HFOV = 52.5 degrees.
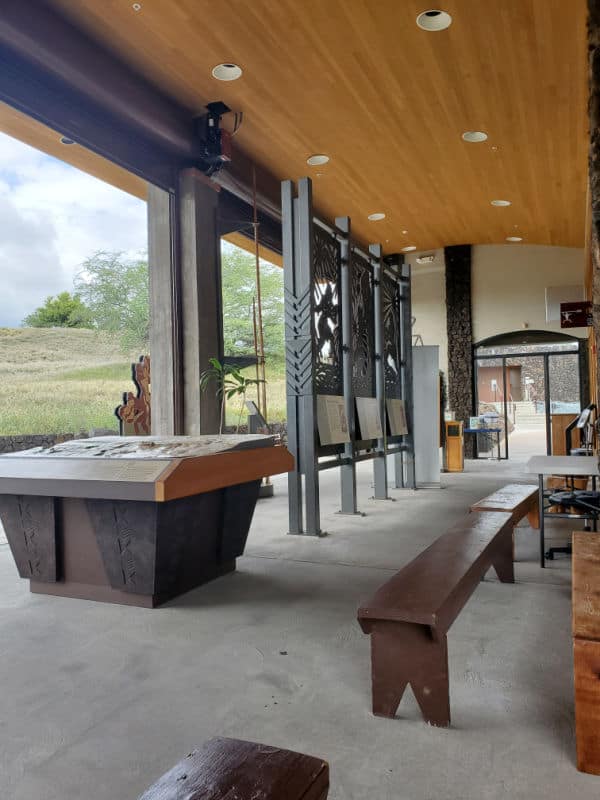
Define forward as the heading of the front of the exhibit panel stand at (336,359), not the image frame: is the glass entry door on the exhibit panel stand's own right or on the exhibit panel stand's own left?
on the exhibit panel stand's own left

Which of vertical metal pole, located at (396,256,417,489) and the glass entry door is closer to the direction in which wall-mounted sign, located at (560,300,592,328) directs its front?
the vertical metal pole

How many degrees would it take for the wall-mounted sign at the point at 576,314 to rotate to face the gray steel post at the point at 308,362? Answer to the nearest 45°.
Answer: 0° — it already faces it

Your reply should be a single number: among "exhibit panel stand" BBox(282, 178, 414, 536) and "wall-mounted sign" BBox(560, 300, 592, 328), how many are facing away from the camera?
0

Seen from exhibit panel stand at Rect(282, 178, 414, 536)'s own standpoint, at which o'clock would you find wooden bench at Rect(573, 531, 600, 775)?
The wooden bench is roughly at 1 o'clock from the exhibit panel stand.

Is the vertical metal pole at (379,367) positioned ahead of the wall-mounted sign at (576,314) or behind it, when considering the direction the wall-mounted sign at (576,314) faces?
ahead

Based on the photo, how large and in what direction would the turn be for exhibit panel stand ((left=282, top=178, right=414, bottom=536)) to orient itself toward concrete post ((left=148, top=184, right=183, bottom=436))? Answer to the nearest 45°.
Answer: approximately 180°

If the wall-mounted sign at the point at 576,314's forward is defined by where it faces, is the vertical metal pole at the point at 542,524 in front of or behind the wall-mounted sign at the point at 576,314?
in front

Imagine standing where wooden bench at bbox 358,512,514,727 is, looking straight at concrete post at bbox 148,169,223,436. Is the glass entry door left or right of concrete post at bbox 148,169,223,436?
right

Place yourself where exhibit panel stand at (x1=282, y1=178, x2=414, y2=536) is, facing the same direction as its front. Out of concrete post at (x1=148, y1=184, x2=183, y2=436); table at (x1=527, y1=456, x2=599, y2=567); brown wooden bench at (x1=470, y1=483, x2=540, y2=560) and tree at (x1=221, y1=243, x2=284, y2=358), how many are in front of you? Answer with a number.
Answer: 2
